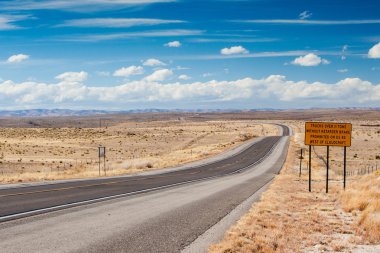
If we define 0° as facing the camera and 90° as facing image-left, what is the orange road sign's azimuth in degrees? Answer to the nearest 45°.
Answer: approximately 0°
